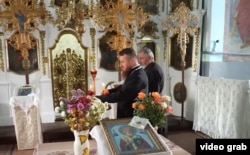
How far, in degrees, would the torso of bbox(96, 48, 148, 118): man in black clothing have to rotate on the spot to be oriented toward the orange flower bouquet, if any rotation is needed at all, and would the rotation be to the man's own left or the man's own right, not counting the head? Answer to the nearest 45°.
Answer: approximately 90° to the man's own left

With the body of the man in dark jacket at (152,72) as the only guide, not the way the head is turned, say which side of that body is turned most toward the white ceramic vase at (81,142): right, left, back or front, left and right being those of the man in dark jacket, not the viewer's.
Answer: left

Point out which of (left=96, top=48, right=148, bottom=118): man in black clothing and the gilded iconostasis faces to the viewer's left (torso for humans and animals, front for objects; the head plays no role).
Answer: the man in black clothing

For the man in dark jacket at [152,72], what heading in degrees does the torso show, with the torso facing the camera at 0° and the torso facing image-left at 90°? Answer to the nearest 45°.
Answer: approximately 90°

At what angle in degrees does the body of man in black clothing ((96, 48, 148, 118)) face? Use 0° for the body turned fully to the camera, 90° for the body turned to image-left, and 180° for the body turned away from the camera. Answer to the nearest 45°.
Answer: approximately 90°

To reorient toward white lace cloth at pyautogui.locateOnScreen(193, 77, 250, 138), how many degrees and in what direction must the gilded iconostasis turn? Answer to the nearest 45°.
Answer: approximately 45° to its left

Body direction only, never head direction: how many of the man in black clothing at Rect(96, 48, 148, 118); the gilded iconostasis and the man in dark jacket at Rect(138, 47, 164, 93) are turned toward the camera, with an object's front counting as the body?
1

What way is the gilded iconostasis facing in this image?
toward the camera

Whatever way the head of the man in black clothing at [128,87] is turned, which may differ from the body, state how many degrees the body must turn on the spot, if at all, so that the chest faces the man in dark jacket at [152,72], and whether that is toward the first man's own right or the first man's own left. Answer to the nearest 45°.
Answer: approximately 90° to the first man's own right
